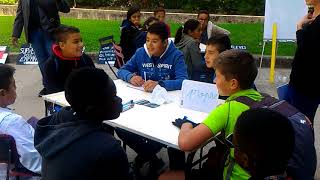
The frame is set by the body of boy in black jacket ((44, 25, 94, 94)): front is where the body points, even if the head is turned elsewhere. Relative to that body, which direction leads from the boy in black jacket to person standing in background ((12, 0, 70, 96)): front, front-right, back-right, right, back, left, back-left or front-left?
back-left

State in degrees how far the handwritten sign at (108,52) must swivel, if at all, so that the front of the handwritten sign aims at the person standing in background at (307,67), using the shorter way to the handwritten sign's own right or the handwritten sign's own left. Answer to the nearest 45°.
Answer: approximately 45° to the handwritten sign's own left

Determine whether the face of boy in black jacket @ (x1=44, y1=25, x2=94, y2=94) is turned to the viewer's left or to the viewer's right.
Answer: to the viewer's right

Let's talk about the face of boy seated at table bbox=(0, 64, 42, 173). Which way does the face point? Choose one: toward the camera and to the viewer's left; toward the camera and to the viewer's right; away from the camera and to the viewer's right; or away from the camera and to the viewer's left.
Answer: away from the camera and to the viewer's right

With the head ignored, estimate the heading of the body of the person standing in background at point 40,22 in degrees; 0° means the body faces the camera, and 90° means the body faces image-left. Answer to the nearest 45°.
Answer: approximately 0°

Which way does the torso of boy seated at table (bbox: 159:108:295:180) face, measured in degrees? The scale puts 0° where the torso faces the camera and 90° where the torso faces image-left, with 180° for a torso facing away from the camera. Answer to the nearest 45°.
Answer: approximately 135°

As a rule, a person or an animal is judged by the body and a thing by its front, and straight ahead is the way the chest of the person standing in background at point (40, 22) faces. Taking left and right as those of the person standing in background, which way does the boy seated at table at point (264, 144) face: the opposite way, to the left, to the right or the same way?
the opposite way

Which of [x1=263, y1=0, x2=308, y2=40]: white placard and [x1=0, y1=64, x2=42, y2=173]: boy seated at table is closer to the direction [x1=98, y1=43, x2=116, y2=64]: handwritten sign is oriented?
the boy seated at table
